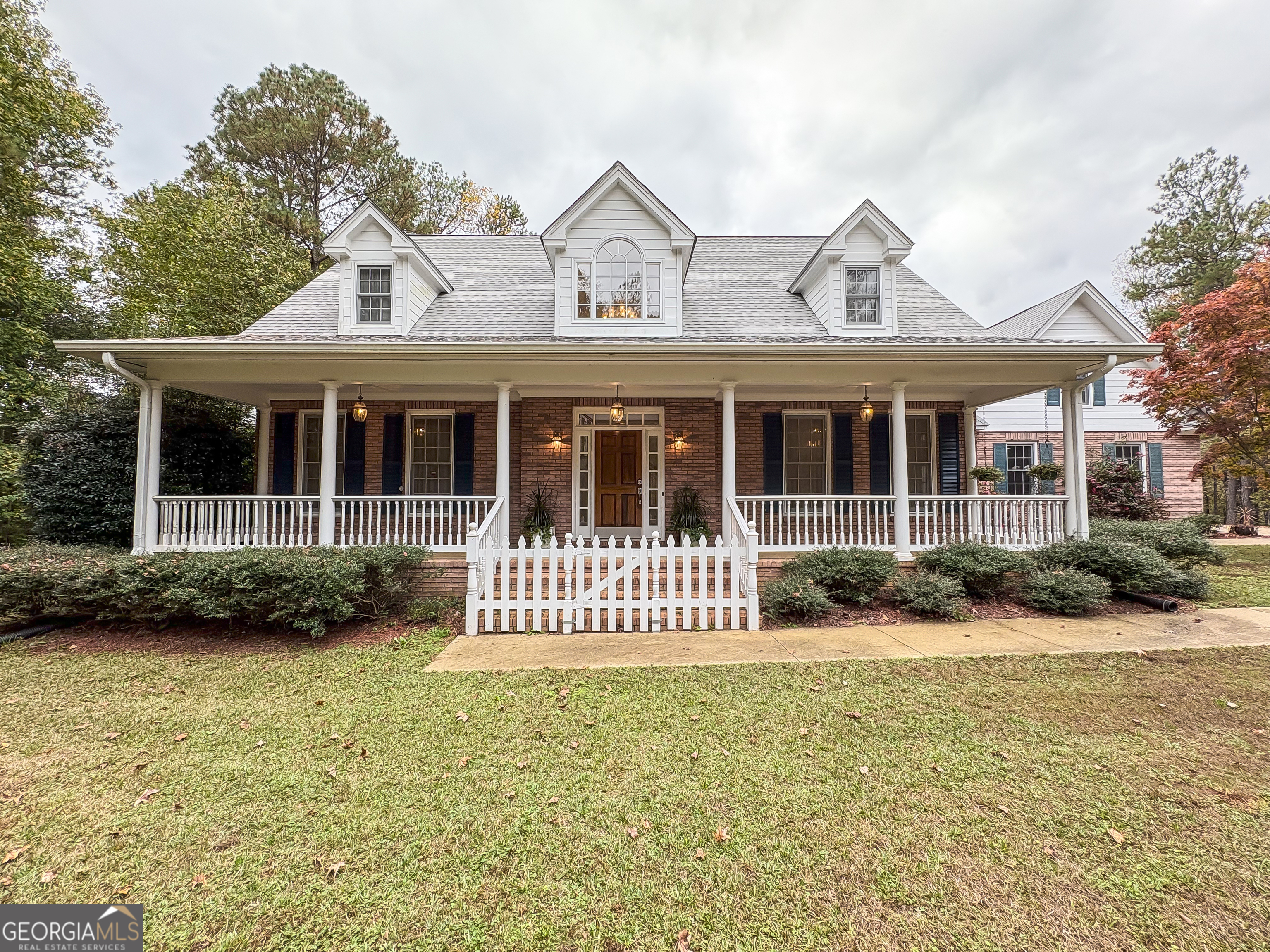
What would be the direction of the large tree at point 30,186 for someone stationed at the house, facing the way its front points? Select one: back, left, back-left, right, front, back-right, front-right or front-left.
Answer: right

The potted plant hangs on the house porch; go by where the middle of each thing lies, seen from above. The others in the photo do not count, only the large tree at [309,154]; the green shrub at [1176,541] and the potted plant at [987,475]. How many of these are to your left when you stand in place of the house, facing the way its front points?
2

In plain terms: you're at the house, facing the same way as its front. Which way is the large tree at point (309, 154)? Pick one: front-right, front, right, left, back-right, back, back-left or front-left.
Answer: back-right

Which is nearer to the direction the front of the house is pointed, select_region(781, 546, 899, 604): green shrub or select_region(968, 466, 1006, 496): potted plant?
the green shrub

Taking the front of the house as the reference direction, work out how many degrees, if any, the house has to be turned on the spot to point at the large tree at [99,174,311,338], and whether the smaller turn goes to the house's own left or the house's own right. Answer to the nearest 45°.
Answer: approximately 90° to the house's own right

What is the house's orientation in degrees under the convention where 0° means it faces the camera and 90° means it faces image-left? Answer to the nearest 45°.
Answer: approximately 0°

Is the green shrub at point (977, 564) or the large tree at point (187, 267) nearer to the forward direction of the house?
the green shrub

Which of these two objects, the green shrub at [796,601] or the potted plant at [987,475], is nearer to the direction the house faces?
the green shrub

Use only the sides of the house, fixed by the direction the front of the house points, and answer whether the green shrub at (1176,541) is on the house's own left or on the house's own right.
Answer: on the house's own left

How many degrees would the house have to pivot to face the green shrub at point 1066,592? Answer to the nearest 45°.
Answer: approximately 45° to its left

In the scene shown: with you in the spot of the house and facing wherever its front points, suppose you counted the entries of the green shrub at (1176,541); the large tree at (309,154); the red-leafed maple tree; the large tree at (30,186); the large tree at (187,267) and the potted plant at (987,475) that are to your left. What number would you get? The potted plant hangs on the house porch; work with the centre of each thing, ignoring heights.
3

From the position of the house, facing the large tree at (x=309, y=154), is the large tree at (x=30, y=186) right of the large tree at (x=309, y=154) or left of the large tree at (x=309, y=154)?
left

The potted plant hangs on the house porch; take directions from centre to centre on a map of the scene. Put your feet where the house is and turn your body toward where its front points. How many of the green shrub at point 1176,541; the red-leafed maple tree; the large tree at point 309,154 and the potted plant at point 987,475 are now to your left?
3
